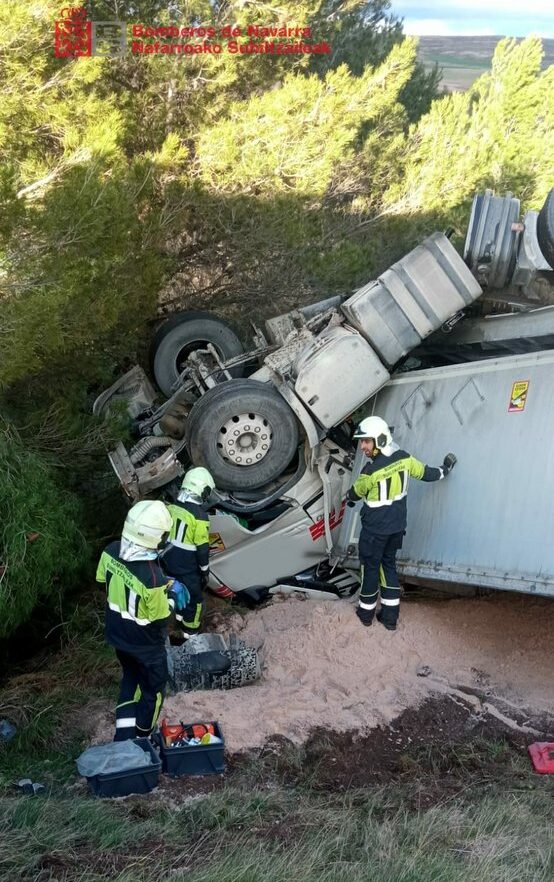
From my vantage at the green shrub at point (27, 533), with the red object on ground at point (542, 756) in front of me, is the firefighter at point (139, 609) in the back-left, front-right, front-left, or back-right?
front-right

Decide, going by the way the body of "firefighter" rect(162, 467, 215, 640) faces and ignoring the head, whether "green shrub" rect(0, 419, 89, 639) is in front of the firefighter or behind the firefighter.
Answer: behind

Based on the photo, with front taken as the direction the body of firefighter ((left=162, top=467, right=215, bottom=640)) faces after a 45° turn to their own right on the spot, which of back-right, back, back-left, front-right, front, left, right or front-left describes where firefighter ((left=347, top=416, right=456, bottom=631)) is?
front

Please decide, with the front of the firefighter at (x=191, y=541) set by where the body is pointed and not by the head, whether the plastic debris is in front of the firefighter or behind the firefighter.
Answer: behind

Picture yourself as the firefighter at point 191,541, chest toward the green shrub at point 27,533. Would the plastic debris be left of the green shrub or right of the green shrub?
left

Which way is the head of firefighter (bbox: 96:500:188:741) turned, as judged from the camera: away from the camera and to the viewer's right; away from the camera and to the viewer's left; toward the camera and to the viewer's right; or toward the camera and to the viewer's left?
away from the camera and to the viewer's right

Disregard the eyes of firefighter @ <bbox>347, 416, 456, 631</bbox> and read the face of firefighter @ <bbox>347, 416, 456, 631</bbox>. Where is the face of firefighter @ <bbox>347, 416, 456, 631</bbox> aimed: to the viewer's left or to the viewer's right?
to the viewer's left

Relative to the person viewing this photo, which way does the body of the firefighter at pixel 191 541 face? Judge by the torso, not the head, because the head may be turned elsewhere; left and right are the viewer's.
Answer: facing away from the viewer and to the right of the viewer

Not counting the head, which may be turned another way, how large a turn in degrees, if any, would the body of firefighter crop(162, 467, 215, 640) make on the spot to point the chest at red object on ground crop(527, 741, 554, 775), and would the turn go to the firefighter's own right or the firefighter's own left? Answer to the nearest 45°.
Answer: approximately 90° to the firefighter's own right
